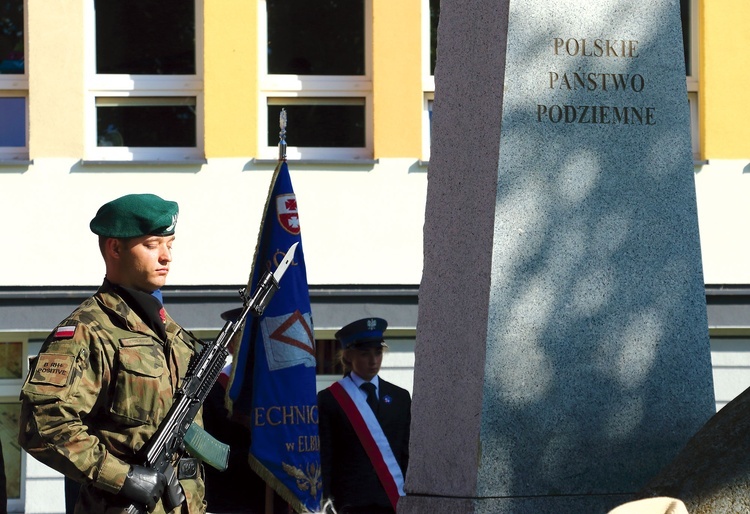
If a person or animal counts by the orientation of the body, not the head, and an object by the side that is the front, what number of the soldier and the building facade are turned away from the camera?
0

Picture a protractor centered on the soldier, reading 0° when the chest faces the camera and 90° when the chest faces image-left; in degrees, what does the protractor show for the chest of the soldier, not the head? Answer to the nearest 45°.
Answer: approximately 315°

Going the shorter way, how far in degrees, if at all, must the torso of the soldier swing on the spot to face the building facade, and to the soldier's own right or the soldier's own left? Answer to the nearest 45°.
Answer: approximately 135° to the soldier's own left

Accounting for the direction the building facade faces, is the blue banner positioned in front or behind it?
in front

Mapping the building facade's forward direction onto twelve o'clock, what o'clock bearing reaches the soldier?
The soldier is roughly at 12 o'clock from the building facade.

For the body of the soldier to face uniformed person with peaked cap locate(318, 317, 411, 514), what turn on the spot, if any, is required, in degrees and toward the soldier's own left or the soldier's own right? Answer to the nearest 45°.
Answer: approximately 90° to the soldier's own left

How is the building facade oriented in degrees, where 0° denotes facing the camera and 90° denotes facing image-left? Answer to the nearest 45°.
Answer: approximately 0°

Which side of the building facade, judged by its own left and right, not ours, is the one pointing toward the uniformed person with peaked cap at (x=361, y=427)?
front
